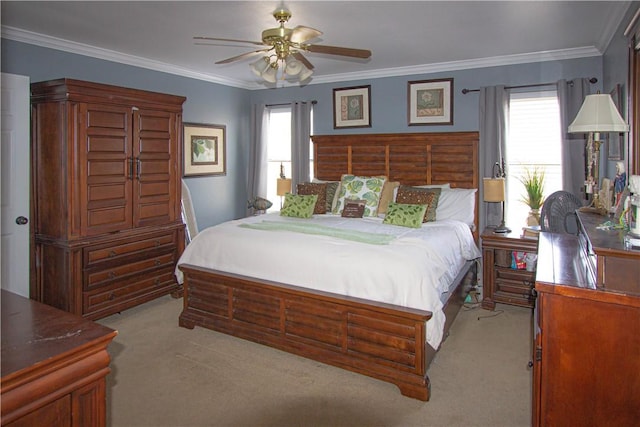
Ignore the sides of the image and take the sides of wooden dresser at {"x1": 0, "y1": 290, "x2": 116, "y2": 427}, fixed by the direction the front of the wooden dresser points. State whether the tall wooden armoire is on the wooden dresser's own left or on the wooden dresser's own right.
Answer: on the wooden dresser's own left

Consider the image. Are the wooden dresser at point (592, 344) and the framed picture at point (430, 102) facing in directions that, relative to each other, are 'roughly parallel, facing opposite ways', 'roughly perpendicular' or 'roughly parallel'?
roughly perpendicular

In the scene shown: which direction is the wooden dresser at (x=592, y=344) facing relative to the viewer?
to the viewer's left

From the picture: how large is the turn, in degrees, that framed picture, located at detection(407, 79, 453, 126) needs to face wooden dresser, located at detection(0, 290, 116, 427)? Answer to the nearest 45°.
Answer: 0° — it already faces it

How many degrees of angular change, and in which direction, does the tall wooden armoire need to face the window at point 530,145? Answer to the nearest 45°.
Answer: approximately 45° to its left

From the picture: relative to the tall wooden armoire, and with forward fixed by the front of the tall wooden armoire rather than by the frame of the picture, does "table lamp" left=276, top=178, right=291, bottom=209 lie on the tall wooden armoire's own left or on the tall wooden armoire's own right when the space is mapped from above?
on the tall wooden armoire's own left

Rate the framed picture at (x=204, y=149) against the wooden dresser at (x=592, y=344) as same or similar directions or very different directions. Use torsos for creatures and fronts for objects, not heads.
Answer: very different directions

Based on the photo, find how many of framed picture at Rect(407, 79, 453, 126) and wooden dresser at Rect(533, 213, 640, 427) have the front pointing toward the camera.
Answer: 1
